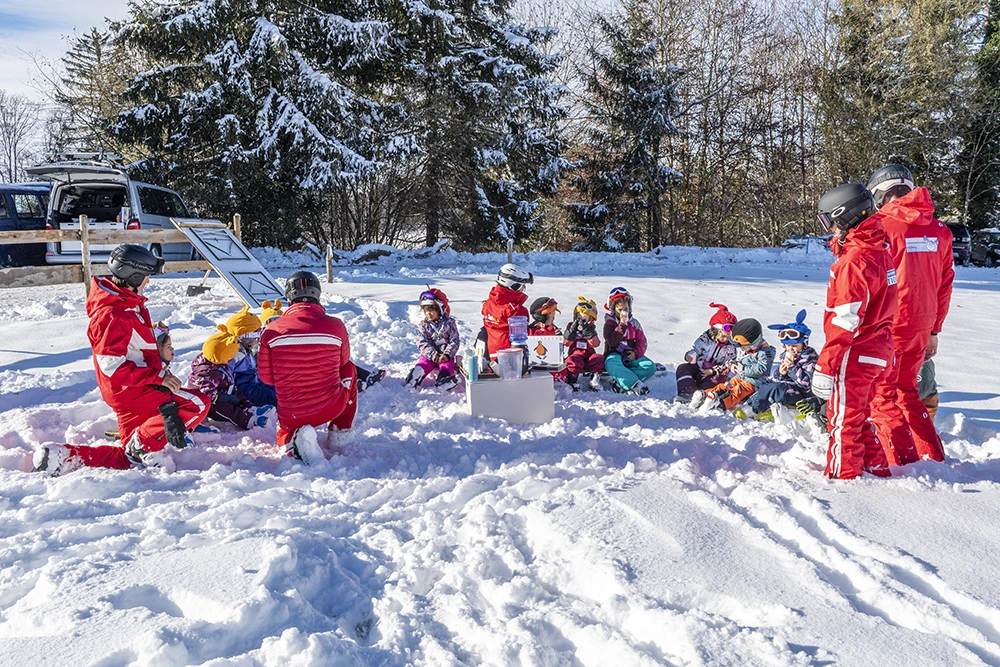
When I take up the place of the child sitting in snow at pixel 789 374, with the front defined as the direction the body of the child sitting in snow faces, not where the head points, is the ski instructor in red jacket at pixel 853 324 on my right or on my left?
on my left

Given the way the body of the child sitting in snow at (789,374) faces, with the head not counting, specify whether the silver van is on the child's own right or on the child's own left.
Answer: on the child's own right

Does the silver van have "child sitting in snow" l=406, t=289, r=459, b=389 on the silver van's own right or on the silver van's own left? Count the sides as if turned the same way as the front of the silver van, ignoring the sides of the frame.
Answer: on the silver van's own right

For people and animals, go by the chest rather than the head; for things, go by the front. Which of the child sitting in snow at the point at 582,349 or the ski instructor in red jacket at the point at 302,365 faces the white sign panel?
the ski instructor in red jacket

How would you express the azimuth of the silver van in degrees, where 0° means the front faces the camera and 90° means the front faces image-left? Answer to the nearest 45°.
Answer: approximately 225°

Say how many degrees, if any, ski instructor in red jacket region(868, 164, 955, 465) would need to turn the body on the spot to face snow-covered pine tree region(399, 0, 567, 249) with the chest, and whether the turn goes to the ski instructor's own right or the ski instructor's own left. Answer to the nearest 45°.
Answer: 0° — they already face it

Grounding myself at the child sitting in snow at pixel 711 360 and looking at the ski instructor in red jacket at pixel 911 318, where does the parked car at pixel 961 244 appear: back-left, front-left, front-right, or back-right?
back-left

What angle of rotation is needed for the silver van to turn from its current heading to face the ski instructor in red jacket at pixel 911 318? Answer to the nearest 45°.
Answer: approximately 135° to its right

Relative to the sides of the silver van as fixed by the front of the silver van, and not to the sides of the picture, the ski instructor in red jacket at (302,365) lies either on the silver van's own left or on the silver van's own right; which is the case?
on the silver van's own right

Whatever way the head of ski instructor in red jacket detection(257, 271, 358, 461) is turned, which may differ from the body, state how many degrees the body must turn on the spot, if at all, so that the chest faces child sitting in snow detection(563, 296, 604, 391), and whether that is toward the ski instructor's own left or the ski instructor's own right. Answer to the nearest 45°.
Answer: approximately 45° to the ski instructor's own right

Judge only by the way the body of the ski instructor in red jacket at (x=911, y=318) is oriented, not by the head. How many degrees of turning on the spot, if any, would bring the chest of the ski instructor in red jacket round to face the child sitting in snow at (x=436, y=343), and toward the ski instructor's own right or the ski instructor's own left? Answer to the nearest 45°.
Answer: approximately 45° to the ski instructor's own left

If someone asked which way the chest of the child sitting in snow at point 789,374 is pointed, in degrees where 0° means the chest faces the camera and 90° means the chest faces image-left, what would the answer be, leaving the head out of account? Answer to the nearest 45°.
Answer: approximately 45°

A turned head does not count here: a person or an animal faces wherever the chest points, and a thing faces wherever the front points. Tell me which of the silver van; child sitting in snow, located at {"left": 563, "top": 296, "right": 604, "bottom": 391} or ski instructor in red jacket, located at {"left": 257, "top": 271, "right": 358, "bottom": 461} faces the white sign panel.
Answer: the ski instructor in red jacket

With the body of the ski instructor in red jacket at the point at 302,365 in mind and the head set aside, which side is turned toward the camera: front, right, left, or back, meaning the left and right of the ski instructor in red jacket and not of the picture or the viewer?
back
